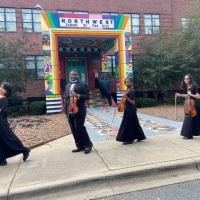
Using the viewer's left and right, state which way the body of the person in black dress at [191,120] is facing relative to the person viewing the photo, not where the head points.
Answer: facing the viewer and to the left of the viewer

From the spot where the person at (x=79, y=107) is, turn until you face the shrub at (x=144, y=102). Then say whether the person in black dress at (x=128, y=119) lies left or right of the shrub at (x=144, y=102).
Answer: right

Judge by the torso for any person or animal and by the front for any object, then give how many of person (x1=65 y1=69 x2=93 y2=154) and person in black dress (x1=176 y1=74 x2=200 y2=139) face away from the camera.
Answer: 0

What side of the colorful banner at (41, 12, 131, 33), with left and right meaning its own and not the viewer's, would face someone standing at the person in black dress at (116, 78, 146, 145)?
front

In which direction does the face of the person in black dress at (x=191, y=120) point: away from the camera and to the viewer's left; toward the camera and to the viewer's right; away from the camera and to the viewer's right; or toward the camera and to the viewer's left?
toward the camera and to the viewer's left

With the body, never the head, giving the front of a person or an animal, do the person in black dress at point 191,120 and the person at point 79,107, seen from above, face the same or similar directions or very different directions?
same or similar directions

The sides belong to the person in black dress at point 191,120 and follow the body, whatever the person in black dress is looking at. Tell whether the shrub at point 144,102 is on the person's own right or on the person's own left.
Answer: on the person's own right

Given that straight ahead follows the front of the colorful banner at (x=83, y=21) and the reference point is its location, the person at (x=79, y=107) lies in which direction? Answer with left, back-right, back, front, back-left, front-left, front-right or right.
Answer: front

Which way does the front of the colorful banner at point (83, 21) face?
toward the camera
